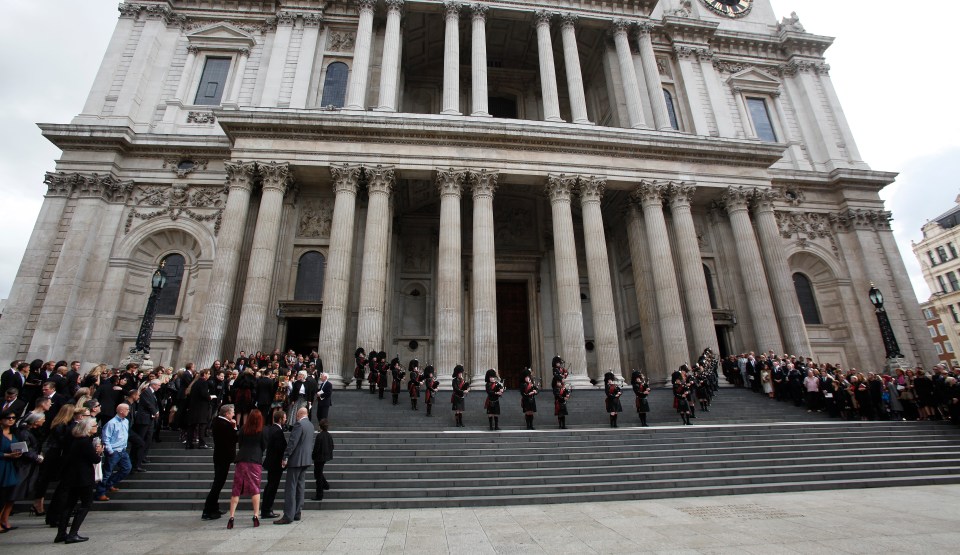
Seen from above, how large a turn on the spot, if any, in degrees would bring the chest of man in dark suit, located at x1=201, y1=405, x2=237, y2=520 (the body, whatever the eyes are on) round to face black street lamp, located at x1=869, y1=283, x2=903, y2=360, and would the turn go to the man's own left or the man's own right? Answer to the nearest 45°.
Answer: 0° — they already face it

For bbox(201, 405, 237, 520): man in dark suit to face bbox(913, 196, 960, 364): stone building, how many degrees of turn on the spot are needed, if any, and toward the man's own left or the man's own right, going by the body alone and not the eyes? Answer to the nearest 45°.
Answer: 0° — they already face it

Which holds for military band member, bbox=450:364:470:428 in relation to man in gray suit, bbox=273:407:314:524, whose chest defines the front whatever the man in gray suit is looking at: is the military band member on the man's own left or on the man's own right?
on the man's own right

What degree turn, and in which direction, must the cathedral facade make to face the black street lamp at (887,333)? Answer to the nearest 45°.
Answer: approximately 90° to its left

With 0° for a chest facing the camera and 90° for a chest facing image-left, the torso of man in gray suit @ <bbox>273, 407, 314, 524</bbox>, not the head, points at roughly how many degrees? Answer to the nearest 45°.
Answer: approximately 135°

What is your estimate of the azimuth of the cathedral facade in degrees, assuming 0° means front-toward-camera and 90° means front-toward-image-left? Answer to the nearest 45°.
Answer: approximately 0°
